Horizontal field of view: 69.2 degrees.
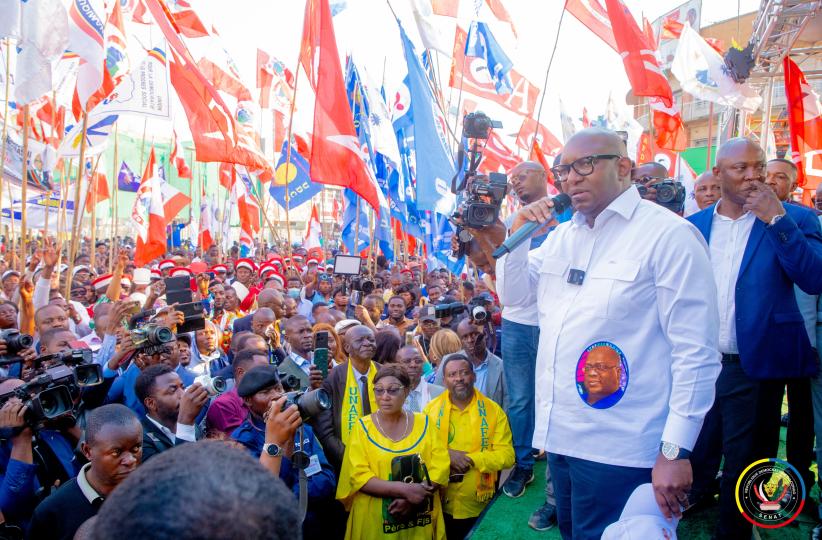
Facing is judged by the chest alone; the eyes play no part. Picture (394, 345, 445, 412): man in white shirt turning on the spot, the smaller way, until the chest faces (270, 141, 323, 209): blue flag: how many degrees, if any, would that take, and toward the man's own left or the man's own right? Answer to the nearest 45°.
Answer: approximately 180°

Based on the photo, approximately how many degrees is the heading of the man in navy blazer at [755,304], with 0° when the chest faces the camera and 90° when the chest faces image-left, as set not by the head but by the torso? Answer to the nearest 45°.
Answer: approximately 45°

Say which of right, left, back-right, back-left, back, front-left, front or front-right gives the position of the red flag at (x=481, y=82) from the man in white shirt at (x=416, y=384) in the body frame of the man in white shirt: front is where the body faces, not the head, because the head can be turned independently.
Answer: back

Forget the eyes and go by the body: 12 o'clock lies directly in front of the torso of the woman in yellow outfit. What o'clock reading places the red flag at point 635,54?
The red flag is roughly at 7 o'clock from the woman in yellow outfit.

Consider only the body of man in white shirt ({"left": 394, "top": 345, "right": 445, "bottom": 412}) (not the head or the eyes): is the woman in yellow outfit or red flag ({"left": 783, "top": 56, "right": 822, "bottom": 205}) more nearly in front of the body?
the woman in yellow outfit

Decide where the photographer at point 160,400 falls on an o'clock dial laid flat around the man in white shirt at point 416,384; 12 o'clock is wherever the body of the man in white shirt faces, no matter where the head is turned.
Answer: The photographer is roughly at 2 o'clock from the man in white shirt.

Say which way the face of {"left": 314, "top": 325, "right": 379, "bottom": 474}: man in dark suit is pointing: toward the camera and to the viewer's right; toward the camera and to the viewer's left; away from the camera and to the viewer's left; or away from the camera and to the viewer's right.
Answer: toward the camera and to the viewer's right

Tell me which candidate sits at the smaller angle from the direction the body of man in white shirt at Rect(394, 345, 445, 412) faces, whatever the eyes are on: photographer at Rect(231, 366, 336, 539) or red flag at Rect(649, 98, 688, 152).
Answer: the photographer

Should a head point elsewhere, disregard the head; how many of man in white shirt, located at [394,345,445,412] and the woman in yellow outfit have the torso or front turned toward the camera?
2

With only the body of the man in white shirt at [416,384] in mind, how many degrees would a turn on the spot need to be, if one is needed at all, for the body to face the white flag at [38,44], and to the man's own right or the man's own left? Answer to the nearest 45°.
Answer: approximately 90° to the man's own right

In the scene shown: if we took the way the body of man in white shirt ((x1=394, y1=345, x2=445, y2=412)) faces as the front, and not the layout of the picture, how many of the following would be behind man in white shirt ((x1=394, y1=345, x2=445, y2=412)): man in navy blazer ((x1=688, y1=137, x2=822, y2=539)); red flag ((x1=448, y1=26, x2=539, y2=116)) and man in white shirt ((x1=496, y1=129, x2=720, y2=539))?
1

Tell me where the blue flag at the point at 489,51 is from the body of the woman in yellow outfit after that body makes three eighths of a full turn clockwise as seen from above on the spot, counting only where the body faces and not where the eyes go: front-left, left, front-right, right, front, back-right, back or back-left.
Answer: front-right

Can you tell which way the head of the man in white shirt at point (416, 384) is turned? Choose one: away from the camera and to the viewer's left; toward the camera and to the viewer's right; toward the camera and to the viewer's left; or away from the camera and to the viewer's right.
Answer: toward the camera and to the viewer's right

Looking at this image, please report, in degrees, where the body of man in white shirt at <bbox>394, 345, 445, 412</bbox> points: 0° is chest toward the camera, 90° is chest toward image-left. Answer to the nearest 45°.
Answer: approximately 0°

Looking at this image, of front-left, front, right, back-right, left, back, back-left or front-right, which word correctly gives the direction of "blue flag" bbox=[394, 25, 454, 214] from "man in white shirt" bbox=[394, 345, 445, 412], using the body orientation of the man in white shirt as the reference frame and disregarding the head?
back
